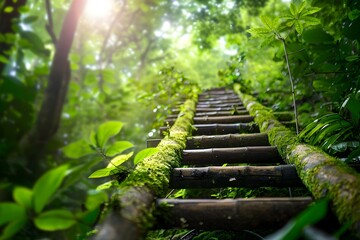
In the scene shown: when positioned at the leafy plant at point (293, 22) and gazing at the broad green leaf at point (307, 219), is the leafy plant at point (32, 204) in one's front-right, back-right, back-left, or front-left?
front-right

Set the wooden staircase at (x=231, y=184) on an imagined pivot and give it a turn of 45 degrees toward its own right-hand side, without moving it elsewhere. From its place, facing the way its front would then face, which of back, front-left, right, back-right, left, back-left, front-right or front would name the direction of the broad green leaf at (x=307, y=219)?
front-left

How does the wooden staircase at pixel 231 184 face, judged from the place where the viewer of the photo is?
facing the viewer
